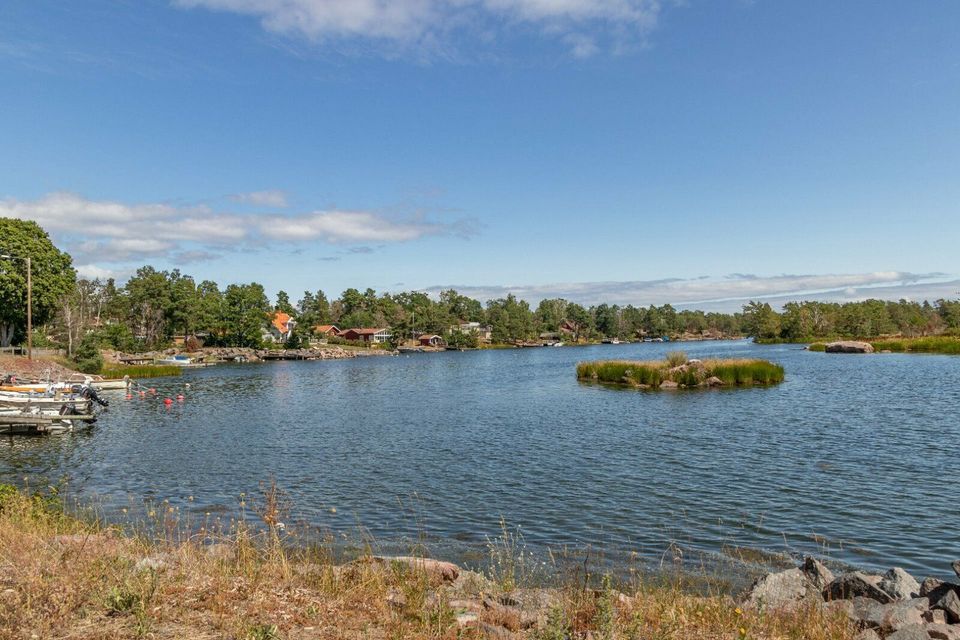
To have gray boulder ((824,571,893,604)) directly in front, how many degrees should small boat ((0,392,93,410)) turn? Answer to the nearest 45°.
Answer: approximately 90° to its left

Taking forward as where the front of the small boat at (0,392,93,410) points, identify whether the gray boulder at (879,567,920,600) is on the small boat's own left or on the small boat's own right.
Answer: on the small boat's own left

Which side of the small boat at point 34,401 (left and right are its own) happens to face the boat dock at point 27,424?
left

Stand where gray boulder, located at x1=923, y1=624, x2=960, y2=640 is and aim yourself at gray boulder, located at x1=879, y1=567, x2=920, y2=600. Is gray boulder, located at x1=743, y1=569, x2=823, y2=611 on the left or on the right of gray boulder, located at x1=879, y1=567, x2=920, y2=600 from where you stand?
left

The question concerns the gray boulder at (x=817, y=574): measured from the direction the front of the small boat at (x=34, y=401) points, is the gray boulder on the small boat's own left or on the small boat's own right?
on the small boat's own left

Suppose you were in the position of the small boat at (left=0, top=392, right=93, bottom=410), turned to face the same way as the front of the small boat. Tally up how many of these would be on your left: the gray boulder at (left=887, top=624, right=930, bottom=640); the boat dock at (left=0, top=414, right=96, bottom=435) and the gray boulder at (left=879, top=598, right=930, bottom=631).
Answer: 3

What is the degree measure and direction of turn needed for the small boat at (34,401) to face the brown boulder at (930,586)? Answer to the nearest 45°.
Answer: approximately 90° to its left

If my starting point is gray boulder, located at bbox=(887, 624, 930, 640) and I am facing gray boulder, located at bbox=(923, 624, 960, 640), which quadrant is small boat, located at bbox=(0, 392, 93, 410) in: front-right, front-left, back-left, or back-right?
back-left

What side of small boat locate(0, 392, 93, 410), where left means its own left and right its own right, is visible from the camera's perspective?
left

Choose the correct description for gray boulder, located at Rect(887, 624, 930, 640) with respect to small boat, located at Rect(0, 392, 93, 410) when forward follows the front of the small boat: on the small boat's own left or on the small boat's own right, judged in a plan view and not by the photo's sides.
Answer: on the small boat's own left

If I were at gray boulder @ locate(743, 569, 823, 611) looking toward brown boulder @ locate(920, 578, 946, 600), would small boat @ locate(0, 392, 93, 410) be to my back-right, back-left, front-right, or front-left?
back-left

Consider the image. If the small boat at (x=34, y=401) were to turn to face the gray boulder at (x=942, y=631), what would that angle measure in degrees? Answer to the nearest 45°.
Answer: approximately 90° to its left

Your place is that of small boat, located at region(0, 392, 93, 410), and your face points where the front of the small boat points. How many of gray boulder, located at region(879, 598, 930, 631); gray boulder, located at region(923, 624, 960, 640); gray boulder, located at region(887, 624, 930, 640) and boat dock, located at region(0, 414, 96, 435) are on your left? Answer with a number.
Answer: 4
